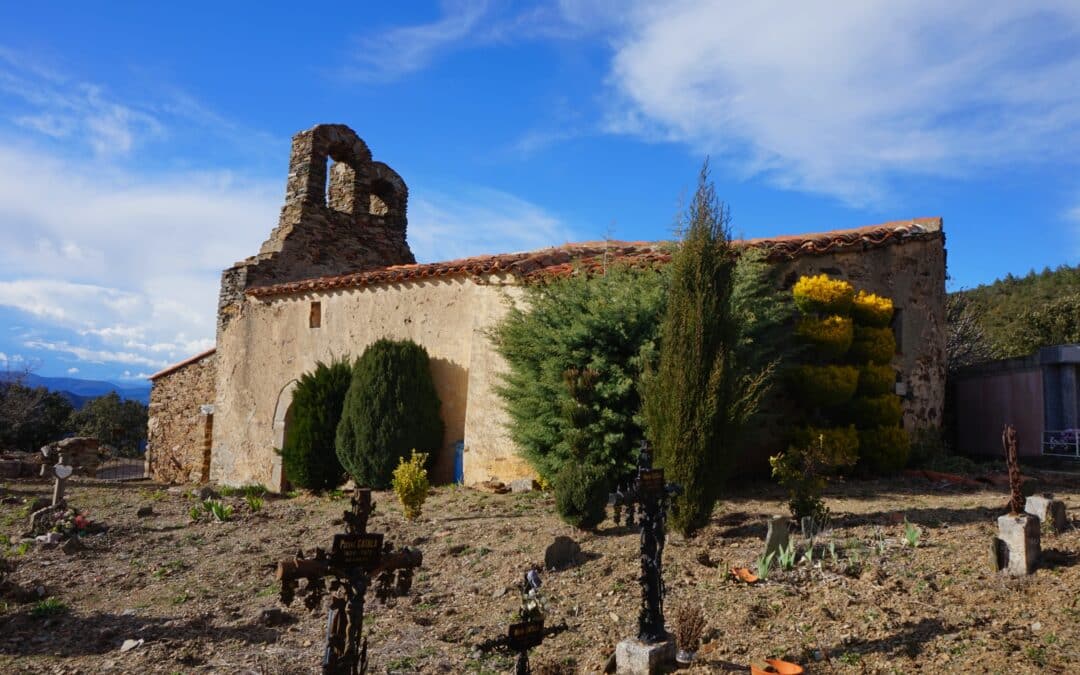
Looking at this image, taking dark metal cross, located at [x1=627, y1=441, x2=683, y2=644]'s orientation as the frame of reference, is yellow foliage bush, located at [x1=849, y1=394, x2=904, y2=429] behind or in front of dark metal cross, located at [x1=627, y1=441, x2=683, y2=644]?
behind

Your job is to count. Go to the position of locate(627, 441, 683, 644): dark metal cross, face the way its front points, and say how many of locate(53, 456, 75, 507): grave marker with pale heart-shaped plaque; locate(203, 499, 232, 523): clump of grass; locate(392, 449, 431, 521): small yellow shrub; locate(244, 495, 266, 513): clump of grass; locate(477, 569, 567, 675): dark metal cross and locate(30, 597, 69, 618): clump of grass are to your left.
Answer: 0

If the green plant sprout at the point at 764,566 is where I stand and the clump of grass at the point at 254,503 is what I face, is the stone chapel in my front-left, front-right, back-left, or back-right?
front-right

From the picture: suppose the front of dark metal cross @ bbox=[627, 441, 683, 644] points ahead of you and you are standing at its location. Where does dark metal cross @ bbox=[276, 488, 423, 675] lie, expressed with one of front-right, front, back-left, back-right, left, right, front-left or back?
front-right

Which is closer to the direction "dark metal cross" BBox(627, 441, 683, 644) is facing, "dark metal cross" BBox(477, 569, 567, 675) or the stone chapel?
the dark metal cross

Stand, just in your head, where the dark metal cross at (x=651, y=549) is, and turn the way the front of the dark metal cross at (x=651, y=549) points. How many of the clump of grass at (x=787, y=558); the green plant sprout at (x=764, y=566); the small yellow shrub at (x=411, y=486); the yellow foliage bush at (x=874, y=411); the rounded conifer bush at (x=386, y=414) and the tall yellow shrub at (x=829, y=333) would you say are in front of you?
0

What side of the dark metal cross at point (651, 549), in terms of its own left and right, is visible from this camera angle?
front

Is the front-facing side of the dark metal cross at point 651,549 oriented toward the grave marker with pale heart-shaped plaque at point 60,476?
no

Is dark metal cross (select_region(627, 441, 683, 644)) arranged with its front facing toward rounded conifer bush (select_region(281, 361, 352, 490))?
no

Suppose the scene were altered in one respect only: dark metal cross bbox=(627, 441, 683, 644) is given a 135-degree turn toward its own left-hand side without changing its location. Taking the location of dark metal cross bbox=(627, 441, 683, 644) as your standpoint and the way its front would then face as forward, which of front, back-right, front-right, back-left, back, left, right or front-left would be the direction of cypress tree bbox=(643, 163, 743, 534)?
front-left

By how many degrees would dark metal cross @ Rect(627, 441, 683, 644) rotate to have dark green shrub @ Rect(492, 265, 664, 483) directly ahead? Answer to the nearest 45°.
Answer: approximately 180°

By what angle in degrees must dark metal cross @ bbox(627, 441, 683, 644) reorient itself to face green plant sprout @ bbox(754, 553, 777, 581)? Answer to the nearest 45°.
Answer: approximately 135° to its left

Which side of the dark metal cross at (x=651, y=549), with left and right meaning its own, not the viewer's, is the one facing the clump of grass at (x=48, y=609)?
right

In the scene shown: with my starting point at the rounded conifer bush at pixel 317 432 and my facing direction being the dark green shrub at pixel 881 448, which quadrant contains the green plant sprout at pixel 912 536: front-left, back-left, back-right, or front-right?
front-right

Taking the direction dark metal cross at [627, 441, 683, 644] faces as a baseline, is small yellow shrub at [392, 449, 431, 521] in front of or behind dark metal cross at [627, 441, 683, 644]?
behind

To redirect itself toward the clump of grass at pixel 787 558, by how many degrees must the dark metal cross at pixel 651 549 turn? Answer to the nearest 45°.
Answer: approximately 135° to its left

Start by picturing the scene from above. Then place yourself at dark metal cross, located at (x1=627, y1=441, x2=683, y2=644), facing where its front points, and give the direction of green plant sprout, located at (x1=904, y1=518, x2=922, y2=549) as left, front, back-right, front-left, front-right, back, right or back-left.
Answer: back-left

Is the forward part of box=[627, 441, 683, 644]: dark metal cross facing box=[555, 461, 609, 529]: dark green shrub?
no

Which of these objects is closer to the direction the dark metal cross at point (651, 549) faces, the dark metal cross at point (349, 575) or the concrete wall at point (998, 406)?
the dark metal cross at point (349, 575)

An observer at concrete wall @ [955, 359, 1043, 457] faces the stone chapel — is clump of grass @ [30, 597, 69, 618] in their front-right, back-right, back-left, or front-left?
front-left
